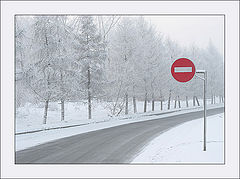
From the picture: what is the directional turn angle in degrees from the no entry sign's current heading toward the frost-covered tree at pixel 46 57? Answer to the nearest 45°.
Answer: approximately 135° to its right

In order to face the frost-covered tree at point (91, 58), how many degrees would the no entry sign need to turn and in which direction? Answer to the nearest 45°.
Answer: approximately 135° to its right

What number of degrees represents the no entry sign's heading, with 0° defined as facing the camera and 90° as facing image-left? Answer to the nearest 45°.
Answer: approximately 0°
